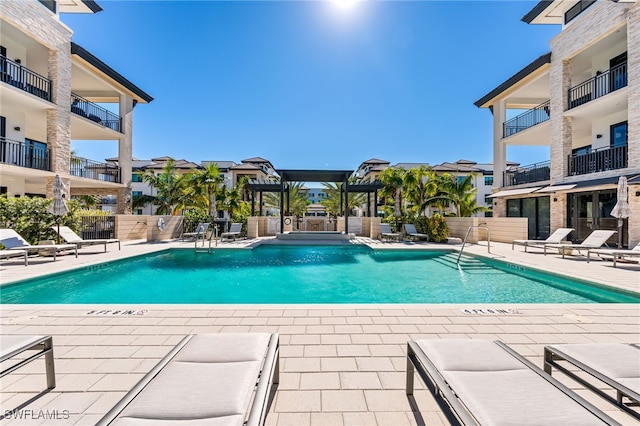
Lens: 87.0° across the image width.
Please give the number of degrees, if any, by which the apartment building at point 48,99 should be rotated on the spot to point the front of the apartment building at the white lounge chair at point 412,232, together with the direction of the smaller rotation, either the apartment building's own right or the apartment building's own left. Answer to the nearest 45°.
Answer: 0° — it already faces it

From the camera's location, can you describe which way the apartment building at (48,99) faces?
facing the viewer and to the right of the viewer

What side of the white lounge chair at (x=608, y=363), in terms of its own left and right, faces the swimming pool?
front

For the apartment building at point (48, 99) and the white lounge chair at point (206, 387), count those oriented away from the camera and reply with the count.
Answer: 1

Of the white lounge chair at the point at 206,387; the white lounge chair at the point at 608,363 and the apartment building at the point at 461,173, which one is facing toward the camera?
the apartment building

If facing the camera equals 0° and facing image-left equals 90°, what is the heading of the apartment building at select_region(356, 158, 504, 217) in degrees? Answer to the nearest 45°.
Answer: approximately 0°

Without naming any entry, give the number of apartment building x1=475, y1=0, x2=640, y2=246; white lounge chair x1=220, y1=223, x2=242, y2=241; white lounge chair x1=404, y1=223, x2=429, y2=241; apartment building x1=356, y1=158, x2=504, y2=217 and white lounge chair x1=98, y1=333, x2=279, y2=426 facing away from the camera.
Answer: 1

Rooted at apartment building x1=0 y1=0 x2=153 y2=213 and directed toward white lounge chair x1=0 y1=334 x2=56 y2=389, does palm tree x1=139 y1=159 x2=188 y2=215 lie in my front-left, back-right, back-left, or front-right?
back-left

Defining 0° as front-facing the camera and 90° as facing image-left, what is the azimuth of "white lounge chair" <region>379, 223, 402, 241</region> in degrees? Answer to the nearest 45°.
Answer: approximately 315°

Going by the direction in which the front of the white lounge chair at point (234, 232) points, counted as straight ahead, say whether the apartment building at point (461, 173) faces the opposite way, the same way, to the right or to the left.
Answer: the same way

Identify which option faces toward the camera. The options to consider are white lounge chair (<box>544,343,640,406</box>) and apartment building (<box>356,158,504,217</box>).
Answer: the apartment building

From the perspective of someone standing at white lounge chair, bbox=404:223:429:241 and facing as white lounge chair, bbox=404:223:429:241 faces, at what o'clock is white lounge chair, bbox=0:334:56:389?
white lounge chair, bbox=0:334:56:389 is roughly at 2 o'clock from white lounge chair, bbox=404:223:429:241.

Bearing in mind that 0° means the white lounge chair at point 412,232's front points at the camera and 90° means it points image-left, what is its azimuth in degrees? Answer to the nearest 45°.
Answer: approximately 315°

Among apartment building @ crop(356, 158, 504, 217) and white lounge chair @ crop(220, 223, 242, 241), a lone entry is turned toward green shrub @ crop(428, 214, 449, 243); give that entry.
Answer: the apartment building

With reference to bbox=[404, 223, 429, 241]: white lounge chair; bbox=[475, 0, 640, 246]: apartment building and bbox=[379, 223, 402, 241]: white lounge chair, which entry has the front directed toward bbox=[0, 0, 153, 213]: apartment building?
bbox=[475, 0, 640, 246]: apartment building

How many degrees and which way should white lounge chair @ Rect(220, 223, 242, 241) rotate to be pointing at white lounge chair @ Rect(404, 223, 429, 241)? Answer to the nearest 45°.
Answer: approximately 135° to its left

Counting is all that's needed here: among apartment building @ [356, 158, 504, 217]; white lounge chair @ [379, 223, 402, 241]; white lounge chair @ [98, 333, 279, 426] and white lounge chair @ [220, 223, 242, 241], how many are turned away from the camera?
1

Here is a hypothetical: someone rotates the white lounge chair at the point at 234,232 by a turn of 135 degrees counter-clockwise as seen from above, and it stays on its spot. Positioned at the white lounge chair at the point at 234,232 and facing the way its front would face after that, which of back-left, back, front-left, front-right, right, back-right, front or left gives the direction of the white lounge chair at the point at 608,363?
right

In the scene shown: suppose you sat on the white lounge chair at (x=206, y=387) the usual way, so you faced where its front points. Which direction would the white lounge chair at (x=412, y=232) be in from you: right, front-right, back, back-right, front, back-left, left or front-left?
front-right

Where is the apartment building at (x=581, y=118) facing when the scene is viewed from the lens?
facing the viewer and to the left of the viewer

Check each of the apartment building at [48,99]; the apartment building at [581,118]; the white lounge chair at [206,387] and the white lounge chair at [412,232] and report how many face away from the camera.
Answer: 1

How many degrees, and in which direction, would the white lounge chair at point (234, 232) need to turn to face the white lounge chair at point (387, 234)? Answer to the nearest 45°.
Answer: approximately 135° to its left

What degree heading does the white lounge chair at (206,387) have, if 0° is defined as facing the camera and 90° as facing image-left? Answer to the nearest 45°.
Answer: approximately 180°
